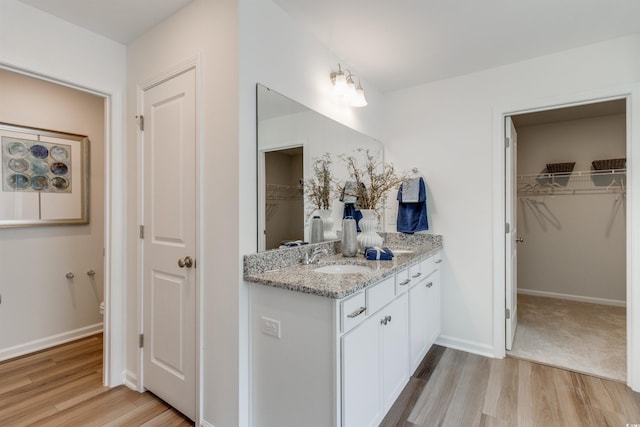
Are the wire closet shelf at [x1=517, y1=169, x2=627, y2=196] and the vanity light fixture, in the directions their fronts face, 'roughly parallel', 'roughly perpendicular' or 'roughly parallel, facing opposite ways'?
roughly perpendicular

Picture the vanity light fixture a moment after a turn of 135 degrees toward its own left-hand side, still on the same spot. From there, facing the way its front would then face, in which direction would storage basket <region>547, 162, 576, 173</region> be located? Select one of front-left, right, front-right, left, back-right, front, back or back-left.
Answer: front-right

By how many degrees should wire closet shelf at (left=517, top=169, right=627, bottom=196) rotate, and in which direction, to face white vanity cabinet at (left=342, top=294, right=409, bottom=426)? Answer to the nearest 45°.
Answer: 0° — it already faces it

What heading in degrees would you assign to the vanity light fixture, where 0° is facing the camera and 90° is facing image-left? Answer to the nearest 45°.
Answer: approximately 315°

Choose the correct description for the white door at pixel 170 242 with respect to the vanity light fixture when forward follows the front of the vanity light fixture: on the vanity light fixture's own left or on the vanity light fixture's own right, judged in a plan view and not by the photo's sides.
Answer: on the vanity light fixture's own right

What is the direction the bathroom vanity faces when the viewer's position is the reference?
facing the viewer and to the right of the viewer

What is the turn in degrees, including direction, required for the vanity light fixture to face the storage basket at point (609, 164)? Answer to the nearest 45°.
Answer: approximately 90° to its left

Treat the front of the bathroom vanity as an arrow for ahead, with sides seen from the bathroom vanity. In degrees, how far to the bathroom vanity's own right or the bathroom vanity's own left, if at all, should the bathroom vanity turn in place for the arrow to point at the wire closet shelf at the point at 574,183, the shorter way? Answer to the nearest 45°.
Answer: approximately 90° to the bathroom vanity's own left

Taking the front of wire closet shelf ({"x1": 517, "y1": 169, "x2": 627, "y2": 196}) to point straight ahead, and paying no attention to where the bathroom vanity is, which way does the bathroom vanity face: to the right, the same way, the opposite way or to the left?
to the left
